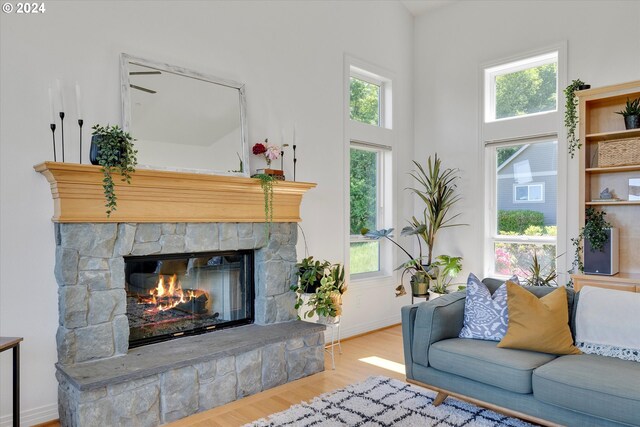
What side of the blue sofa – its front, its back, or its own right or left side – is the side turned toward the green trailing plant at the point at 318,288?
right

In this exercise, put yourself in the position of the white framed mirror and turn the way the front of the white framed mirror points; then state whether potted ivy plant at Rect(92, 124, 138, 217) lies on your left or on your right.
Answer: on your right

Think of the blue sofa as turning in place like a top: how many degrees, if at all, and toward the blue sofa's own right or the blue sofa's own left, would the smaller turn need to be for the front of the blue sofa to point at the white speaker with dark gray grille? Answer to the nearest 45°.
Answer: approximately 135° to the blue sofa's own right

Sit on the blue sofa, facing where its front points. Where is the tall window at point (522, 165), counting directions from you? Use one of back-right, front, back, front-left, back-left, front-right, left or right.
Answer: back-right

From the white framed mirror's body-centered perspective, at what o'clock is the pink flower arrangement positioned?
The pink flower arrangement is roughly at 10 o'clock from the white framed mirror.

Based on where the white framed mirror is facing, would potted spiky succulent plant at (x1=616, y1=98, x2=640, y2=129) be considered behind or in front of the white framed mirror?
in front

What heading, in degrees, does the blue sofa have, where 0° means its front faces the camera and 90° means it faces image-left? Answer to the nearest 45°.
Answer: approximately 45°

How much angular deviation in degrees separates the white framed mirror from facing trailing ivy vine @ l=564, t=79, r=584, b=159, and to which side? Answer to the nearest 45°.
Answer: approximately 45° to its left

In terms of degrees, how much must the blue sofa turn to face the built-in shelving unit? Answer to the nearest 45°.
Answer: approximately 135° to its right

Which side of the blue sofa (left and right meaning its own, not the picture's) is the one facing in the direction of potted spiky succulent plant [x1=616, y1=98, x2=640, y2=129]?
back

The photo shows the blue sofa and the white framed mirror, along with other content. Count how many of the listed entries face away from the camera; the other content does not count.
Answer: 0

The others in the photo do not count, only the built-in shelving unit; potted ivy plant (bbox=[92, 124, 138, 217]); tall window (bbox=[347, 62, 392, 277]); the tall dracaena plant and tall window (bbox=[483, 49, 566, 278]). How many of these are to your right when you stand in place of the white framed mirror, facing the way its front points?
1

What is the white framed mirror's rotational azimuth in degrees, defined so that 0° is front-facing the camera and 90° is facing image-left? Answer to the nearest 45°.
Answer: approximately 315°

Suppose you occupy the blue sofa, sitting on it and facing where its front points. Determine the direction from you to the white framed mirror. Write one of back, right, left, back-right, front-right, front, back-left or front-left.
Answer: front-right
